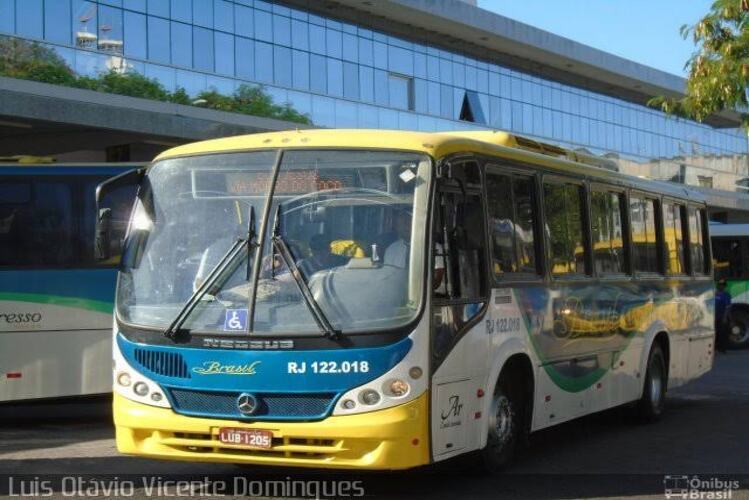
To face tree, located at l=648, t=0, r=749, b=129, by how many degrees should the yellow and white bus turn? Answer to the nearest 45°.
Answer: approximately 180°

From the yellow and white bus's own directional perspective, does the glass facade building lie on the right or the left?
on its right

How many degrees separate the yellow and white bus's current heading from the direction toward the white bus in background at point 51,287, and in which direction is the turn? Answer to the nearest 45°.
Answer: approximately 90° to its right

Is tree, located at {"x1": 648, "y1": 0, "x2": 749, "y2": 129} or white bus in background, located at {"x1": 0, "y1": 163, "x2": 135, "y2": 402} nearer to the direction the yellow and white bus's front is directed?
the white bus in background

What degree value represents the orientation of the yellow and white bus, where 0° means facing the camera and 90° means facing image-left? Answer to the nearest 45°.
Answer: approximately 45°
